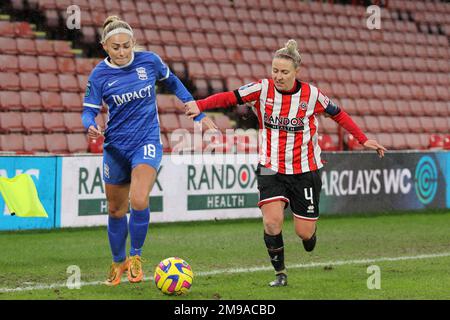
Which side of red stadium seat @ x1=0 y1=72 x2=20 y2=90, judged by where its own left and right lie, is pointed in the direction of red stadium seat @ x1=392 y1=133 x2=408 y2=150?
left

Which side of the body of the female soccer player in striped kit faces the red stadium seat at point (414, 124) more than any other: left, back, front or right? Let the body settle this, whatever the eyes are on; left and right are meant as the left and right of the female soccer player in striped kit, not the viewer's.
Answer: back

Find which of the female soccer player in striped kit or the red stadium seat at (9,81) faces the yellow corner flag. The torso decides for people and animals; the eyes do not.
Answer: the red stadium seat

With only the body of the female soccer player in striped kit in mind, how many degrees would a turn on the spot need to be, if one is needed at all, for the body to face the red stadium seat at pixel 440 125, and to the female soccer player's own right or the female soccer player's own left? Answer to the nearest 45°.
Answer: approximately 180°

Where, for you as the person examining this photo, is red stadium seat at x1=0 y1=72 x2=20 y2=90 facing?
facing the viewer

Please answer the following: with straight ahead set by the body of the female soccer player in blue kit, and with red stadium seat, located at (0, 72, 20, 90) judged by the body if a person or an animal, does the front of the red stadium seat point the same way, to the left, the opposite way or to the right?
the same way

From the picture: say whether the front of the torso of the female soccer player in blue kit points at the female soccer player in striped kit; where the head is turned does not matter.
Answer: no

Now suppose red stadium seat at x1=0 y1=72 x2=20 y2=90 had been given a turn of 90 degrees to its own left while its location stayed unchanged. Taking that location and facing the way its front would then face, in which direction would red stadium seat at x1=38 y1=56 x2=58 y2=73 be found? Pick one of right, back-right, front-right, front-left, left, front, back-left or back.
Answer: front-left

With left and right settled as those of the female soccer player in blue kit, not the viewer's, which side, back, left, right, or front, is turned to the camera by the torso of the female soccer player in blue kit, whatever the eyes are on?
front

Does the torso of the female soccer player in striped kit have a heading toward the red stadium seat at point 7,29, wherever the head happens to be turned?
no

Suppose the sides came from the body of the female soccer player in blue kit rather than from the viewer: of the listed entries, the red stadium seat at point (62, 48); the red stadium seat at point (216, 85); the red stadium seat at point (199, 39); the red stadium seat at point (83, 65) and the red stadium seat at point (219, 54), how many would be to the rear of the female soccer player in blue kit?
5

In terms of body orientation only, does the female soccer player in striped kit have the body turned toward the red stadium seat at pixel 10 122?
no

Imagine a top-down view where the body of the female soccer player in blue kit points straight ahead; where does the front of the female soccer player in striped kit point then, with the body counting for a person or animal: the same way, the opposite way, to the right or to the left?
the same way

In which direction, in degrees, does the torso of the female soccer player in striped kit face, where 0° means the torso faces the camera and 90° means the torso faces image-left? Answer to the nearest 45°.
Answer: approximately 0°

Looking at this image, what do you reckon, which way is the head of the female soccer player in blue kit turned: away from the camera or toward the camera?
toward the camera
